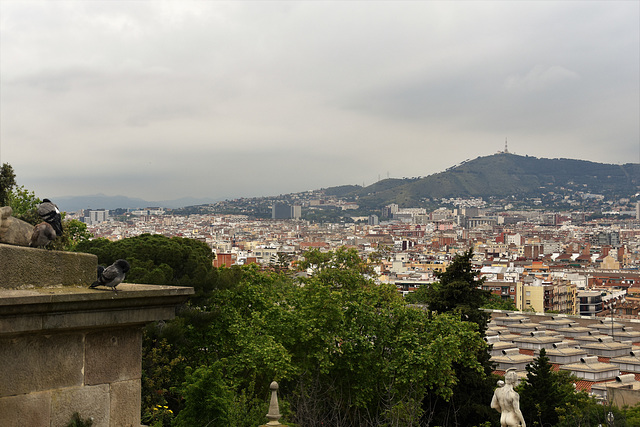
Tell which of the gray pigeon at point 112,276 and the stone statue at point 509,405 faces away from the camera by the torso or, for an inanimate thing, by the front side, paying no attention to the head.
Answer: the stone statue

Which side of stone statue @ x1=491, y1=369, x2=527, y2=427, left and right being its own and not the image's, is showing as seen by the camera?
back

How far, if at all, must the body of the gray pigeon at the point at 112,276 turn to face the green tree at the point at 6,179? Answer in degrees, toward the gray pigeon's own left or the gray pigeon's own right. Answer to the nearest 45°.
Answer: approximately 90° to the gray pigeon's own left

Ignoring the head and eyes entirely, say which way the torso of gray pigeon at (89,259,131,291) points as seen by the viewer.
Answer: to the viewer's right

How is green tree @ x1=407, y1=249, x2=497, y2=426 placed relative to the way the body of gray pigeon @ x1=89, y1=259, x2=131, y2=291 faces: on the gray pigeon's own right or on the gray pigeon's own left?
on the gray pigeon's own left
